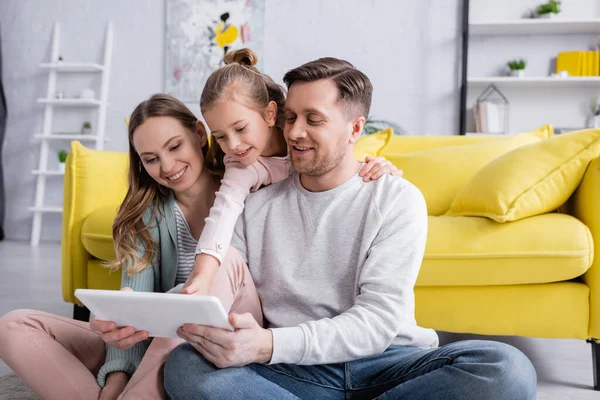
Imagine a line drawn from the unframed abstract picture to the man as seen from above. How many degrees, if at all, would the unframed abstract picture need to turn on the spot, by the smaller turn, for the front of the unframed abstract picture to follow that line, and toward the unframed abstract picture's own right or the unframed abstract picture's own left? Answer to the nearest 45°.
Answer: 0° — it already faces them

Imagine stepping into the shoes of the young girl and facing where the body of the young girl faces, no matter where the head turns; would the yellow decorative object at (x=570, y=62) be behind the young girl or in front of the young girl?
behind

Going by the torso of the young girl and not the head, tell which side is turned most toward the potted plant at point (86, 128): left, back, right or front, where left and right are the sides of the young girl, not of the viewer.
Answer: right

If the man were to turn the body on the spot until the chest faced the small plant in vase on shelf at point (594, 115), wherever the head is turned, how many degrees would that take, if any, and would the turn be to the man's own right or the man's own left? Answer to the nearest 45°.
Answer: approximately 180°

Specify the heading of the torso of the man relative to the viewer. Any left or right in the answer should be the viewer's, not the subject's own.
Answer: facing the viewer and to the left of the viewer

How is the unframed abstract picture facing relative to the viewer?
toward the camera

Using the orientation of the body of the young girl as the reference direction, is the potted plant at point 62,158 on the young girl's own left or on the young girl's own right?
on the young girl's own right
